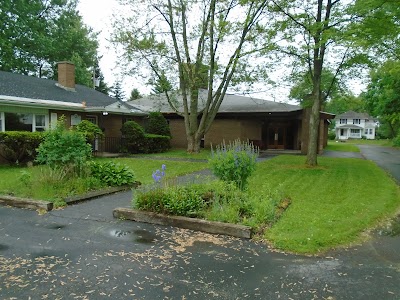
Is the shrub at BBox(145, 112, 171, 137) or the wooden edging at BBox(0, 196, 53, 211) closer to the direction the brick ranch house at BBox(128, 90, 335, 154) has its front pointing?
the wooden edging

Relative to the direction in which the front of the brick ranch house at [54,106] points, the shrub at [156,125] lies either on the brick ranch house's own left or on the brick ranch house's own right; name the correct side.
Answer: on the brick ranch house's own left

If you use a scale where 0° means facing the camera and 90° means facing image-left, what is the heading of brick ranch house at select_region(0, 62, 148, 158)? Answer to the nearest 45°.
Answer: approximately 315°

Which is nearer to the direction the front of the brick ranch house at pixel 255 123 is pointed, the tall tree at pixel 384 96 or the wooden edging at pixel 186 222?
the wooden edging

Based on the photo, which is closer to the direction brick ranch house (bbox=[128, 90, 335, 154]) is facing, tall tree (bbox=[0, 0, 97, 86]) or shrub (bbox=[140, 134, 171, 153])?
the shrub

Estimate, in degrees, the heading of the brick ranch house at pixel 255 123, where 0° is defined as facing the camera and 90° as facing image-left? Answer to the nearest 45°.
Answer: approximately 0°

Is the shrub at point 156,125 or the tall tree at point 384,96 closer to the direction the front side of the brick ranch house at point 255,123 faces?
the shrub
